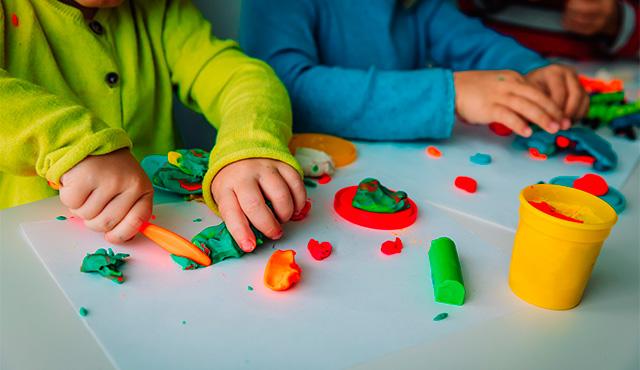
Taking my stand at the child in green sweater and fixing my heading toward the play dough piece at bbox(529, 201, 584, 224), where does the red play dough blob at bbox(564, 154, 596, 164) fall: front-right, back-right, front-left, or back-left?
front-left

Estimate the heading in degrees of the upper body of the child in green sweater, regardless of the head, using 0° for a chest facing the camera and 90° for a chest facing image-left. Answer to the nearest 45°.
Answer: approximately 315°

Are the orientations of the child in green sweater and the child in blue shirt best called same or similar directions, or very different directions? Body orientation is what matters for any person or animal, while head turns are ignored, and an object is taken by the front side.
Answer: same or similar directions

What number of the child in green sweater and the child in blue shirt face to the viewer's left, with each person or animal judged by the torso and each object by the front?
0

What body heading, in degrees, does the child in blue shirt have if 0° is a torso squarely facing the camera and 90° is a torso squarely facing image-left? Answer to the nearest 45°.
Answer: approximately 315°
